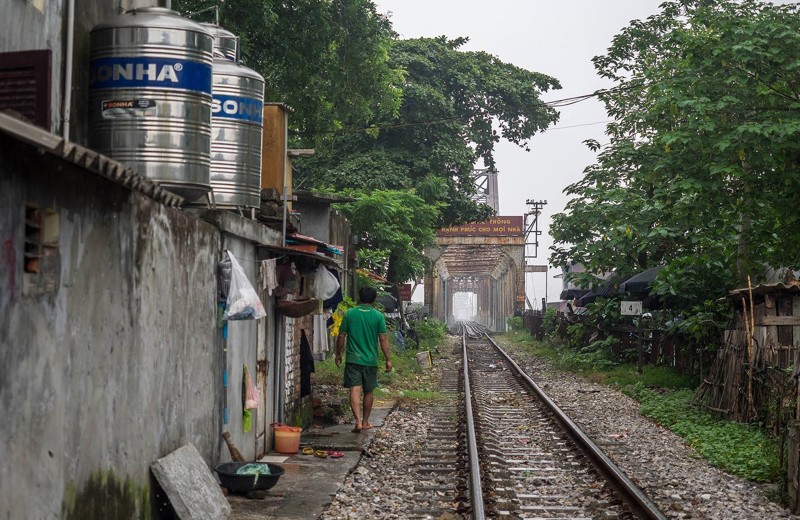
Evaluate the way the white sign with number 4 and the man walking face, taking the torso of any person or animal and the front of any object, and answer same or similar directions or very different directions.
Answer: very different directions

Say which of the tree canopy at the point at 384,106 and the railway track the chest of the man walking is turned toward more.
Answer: the tree canopy

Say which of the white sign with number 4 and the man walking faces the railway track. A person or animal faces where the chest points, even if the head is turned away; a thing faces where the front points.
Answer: the white sign with number 4

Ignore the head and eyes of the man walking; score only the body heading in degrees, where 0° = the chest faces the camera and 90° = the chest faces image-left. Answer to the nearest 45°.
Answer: approximately 180°

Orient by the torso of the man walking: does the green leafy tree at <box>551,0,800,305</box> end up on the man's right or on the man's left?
on the man's right

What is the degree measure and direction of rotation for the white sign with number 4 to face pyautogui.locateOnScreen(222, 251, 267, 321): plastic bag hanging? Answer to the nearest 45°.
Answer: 0° — it already faces it

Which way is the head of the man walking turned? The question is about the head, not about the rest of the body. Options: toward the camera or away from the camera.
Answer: away from the camera

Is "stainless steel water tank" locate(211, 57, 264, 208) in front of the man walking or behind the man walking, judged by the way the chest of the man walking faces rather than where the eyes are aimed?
behind

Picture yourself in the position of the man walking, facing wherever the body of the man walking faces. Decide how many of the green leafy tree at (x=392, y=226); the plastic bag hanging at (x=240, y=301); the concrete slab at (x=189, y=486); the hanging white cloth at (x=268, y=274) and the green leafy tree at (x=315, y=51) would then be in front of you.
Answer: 2

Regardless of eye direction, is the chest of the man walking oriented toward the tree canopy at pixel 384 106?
yes

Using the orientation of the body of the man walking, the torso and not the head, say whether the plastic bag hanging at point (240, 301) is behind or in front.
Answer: behind
